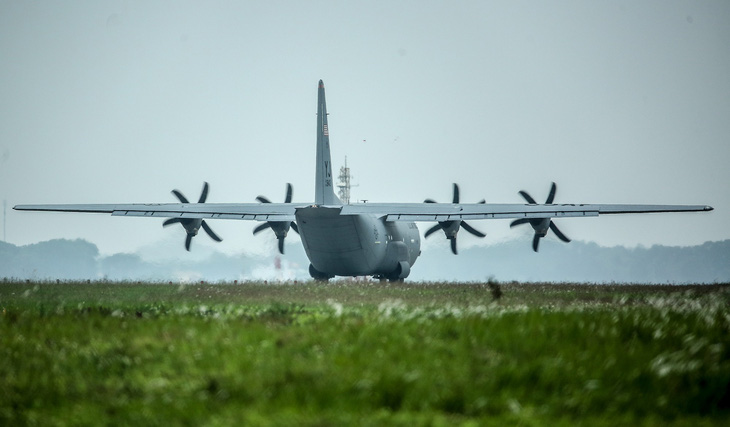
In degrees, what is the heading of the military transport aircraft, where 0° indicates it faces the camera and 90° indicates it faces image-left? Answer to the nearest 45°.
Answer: approximately 180°
